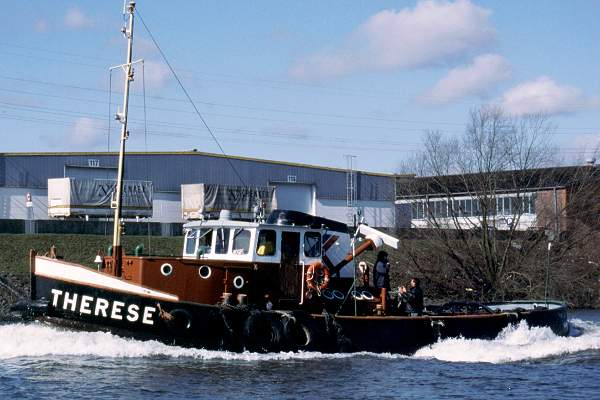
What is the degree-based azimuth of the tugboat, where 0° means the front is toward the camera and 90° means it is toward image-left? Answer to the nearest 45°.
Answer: approximately 90°

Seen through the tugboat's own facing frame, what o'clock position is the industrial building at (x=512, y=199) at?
The industrial building is roughly at 4 o'clock from the tugboat.
